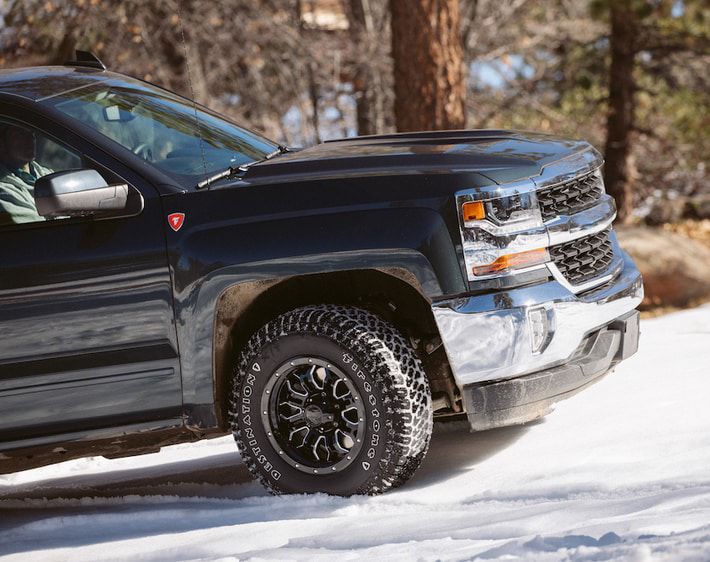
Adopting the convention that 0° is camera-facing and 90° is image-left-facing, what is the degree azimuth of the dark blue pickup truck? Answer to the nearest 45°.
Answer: approximately 315°

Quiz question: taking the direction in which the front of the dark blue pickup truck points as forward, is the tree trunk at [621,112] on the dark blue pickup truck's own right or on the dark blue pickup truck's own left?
on the dark blue pickup truck's own left

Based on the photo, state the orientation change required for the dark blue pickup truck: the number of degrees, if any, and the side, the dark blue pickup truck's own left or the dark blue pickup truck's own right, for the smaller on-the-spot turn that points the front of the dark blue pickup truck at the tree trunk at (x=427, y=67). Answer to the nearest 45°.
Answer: approximately 135° to the dark blue pickup truck's own left

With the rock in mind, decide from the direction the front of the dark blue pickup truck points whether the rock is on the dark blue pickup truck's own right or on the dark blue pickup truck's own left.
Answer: on the dark blue pickup truck's own left

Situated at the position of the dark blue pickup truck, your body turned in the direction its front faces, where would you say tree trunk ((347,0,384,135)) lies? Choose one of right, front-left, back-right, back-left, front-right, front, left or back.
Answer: back-left

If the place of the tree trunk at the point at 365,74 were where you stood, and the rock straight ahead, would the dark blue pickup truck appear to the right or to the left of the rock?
right
